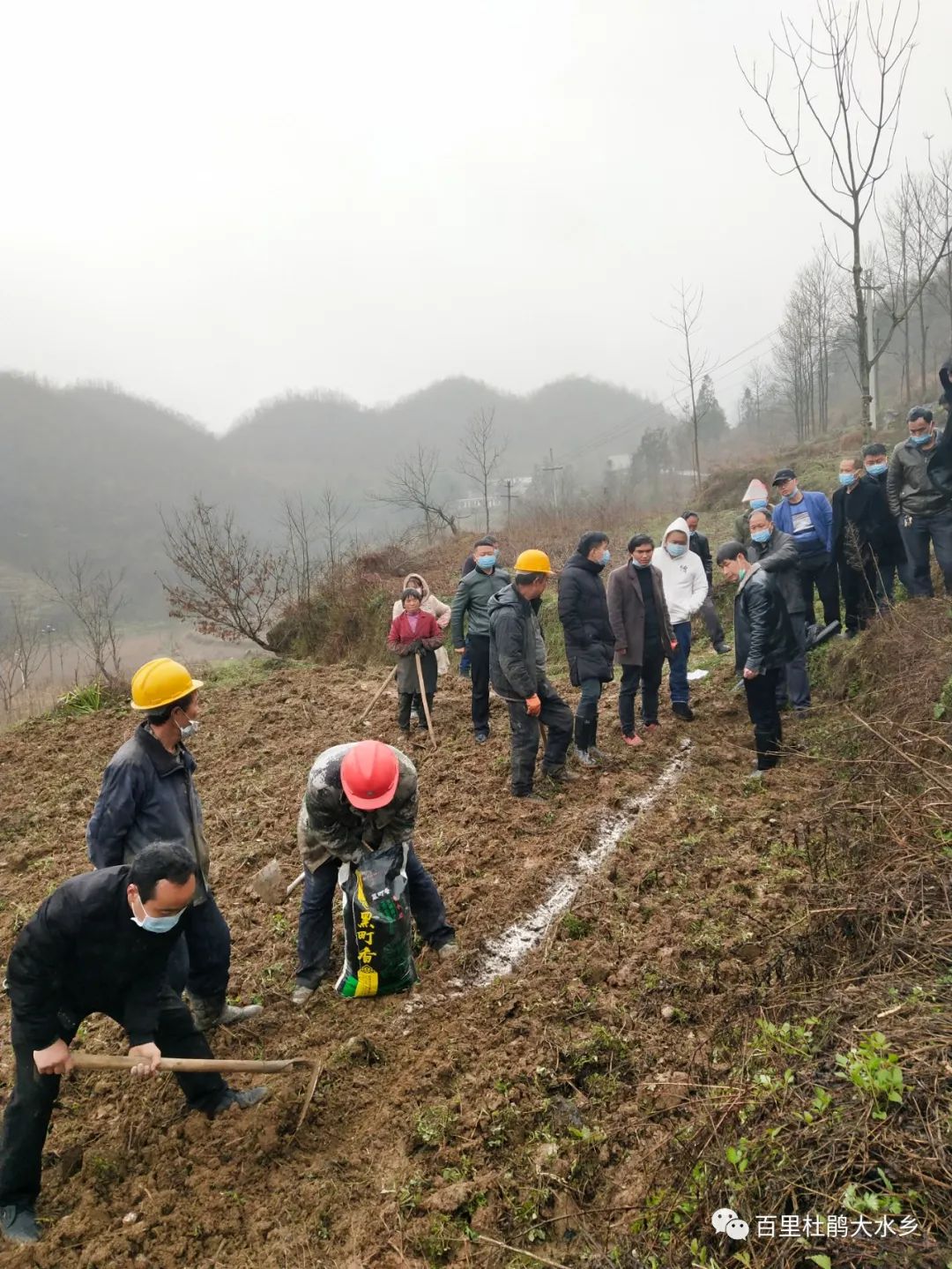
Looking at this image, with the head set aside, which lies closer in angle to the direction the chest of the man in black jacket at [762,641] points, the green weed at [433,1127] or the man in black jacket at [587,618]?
the man in black jacket

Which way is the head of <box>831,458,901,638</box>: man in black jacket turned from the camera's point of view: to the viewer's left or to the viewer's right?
to the viewer's left

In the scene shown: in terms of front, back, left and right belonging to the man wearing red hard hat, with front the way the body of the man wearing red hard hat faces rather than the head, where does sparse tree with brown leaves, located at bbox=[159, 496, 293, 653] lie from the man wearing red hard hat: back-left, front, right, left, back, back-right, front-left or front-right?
back

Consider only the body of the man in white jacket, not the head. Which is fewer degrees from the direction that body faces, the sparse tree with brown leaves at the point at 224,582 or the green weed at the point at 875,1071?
the green weed

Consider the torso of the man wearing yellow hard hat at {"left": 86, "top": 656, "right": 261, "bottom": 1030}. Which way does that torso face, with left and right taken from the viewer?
facing to the right of the viewer

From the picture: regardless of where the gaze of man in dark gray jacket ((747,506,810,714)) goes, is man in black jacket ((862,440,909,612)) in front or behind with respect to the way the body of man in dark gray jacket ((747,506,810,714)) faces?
behind

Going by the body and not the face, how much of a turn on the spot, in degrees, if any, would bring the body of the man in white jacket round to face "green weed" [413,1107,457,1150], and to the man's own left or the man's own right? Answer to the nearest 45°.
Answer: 0° — they already face it

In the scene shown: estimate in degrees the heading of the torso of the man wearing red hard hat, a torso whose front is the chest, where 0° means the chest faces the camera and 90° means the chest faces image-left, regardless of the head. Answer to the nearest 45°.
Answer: approximately 0°

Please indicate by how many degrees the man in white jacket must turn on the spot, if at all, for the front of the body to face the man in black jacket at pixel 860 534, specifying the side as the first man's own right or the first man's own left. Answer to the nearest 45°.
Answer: approximately 90° to the first man's own left

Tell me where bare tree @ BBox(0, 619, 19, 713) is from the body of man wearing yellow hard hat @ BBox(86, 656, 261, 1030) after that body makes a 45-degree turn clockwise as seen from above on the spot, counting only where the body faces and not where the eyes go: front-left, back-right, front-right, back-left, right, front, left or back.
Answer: back-left

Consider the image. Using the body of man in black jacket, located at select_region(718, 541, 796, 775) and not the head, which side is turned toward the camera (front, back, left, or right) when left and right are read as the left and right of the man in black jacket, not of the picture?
left

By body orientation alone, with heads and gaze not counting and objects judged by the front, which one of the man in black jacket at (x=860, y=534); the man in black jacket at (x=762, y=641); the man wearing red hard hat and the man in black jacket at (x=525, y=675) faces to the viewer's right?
the man in black jacket at (x=525, y=675)

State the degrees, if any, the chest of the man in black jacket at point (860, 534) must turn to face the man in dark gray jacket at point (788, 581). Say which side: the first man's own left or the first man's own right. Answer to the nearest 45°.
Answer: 0° — they already face them
